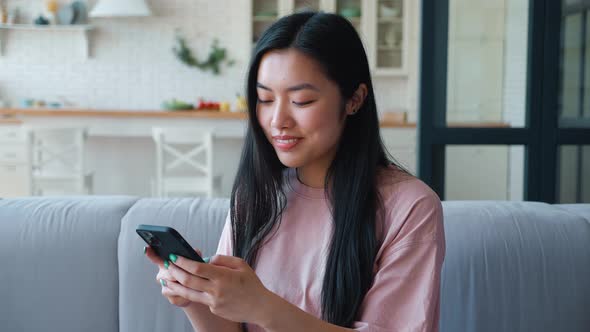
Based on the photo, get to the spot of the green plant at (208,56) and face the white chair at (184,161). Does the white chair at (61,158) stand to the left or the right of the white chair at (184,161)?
right

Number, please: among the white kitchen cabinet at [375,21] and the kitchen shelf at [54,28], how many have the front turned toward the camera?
2

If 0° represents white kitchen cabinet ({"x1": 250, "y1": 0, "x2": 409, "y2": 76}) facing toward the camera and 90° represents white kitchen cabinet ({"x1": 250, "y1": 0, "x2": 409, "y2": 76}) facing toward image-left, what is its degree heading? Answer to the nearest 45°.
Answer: approximately 0°

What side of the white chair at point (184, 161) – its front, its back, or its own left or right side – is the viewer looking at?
back

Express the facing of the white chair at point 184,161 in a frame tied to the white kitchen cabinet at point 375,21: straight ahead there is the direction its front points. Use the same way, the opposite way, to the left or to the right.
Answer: the opposite way

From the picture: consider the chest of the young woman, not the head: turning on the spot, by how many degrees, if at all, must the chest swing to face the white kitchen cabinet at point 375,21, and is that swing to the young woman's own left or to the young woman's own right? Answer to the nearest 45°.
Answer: approximately 135° to the young woman's own right

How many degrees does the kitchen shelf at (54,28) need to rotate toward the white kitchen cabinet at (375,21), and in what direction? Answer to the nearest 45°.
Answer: approximately 90° to its left

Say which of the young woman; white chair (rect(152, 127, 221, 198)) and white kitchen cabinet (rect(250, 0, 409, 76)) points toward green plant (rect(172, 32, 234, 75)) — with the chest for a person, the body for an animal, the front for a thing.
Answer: the white chair

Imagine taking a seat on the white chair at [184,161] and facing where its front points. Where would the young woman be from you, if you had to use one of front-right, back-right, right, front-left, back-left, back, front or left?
back

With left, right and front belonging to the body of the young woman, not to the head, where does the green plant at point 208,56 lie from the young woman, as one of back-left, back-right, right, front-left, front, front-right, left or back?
back-right

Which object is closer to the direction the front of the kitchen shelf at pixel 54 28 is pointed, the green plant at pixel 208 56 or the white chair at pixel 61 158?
the white chair
